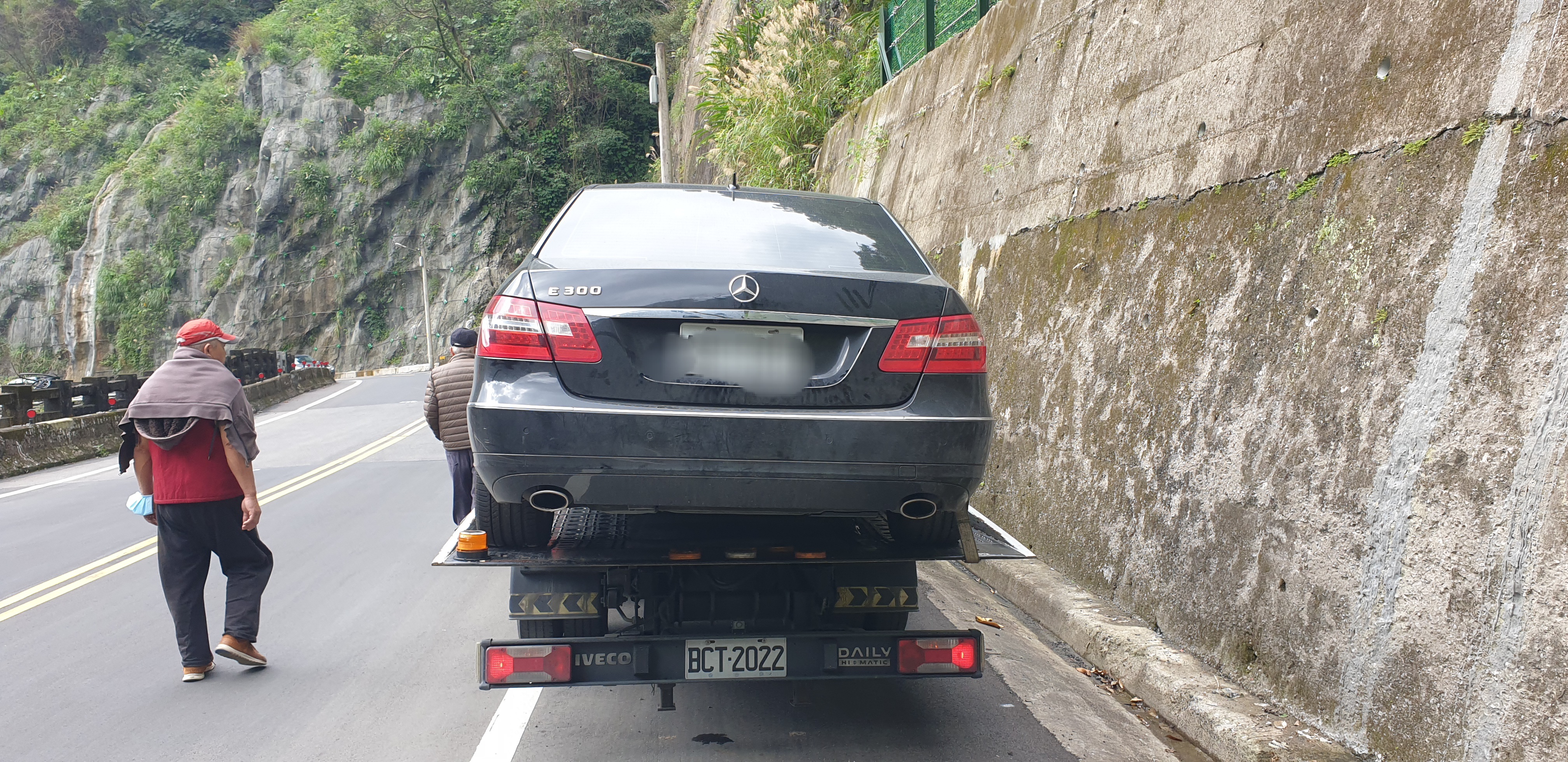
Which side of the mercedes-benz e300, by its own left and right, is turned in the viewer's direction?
back

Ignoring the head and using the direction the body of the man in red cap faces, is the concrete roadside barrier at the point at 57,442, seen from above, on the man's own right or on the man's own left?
on the man's own left

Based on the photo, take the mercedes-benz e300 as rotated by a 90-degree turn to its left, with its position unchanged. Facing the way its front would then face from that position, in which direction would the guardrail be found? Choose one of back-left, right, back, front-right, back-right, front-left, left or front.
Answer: front-right

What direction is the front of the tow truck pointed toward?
away from the camera

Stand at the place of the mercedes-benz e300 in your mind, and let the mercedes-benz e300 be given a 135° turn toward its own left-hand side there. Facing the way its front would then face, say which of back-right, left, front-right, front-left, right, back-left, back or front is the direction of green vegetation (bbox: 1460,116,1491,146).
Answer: back-left

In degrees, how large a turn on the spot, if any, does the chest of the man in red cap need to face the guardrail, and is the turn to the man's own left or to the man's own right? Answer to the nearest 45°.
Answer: approximately 45° to the man's own left

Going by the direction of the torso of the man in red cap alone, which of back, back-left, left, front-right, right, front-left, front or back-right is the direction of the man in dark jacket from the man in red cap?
front

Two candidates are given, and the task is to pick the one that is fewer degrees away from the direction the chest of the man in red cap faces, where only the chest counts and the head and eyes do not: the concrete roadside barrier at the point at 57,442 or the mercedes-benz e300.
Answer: the concrete roadside barrier

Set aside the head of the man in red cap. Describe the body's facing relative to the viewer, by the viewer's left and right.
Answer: facing away from the viewer and to the right of the viewer

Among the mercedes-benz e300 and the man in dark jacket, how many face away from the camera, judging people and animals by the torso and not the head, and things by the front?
2

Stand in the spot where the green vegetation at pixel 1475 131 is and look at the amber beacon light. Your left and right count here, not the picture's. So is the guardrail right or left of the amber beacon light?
right

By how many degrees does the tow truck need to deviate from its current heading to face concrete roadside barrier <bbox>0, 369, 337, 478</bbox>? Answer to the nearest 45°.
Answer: approximately 45° to its left

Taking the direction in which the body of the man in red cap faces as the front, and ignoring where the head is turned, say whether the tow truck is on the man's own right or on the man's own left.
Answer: on the man's own right

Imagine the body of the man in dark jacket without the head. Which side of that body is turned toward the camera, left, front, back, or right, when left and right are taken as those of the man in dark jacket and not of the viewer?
back
